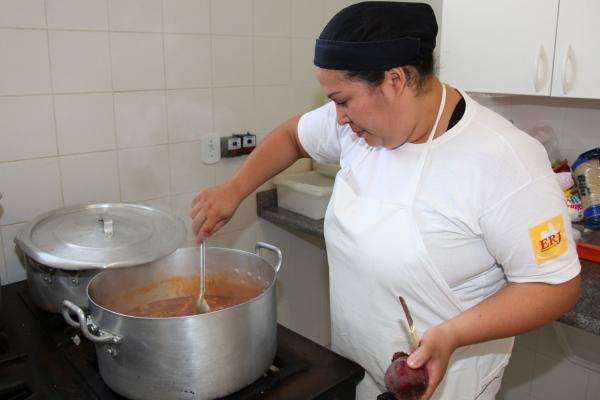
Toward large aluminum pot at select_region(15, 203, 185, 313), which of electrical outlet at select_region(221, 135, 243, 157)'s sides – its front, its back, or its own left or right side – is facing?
right

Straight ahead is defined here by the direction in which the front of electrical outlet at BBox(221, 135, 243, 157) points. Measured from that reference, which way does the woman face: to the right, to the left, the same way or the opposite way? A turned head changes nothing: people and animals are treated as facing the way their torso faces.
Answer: to the right

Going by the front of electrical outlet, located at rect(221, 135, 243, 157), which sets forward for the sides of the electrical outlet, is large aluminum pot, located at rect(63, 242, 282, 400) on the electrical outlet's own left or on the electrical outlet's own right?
on the electrical outlet's own right

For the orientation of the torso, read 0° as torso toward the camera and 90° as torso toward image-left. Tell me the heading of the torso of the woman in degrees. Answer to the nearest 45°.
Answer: approximately 45°

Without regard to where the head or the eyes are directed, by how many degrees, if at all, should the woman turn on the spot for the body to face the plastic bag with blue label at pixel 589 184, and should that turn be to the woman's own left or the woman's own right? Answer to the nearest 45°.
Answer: approximately 180°

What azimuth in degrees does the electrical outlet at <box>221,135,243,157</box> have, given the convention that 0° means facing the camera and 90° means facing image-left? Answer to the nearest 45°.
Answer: approximately 315°

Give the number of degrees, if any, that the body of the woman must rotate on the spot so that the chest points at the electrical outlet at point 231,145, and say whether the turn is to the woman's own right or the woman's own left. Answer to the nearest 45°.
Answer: approximately 90° to the woman's own right
